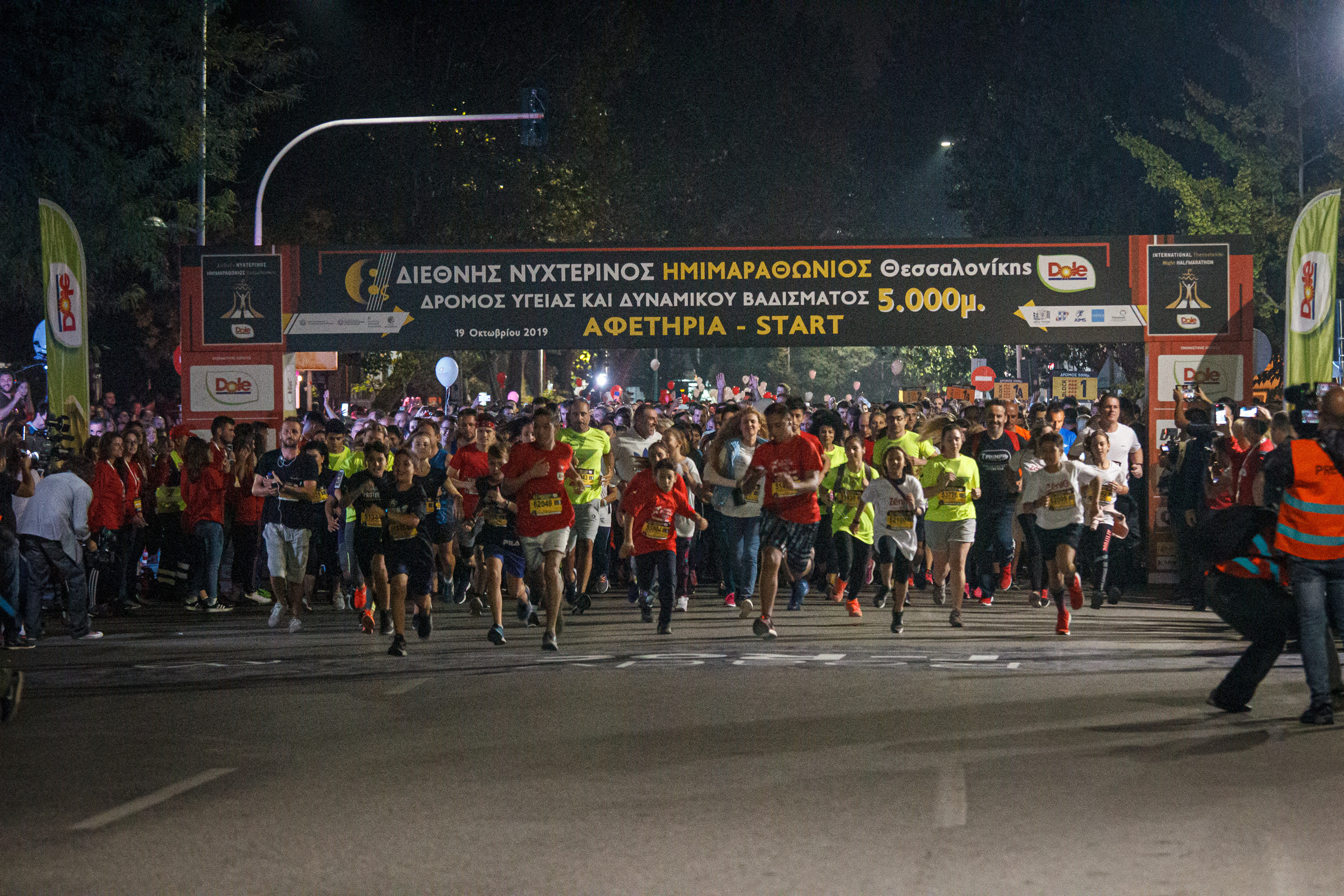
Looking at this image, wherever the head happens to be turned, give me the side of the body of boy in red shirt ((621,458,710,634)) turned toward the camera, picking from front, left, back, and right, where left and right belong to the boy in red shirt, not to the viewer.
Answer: front

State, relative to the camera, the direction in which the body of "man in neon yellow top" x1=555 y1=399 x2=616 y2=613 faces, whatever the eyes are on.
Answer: toward the camera

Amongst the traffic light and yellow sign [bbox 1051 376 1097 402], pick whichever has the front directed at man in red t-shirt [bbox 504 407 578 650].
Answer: the yellow sign

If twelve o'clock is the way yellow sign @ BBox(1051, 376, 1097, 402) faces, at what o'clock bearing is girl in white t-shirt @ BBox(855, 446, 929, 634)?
The girl in white t-shirt is roughly at 12 o'clock from the yellow sign.

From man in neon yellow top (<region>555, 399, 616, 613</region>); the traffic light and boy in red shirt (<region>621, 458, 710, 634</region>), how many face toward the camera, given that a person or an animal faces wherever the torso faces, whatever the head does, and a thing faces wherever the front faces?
2

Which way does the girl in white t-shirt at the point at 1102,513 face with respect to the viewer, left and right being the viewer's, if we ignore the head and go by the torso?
facing the viewer

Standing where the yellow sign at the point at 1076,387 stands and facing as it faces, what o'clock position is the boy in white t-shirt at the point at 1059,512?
The boy in white t-shirt is roughly at 12 o'clock from the yellow sign.

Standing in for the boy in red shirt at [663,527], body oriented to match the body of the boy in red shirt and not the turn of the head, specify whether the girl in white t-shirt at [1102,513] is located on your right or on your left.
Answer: on your left

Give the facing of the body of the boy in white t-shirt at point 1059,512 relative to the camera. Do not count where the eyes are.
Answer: toward the camera
